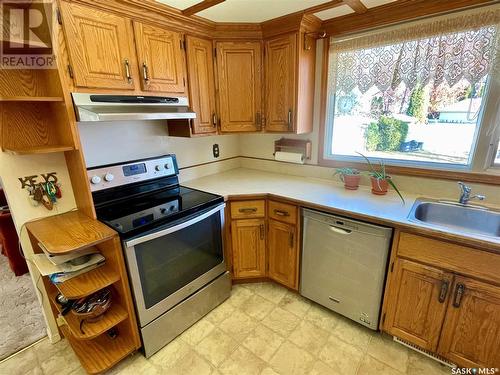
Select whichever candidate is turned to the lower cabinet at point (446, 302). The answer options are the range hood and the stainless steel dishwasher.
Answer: the range hood

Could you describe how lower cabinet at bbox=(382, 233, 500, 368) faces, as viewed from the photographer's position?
facing the viewer and to the left of the viewer

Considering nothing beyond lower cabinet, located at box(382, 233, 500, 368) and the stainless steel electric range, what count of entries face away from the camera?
0

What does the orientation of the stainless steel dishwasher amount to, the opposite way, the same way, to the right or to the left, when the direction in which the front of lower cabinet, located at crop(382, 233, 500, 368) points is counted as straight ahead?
the same way

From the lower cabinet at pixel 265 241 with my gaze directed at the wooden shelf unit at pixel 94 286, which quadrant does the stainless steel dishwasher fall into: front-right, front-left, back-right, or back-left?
back-left

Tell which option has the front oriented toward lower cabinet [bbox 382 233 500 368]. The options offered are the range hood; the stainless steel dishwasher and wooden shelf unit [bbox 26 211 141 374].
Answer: the range hood

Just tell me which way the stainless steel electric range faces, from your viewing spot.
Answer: facing the viewer and to the right of the viewer

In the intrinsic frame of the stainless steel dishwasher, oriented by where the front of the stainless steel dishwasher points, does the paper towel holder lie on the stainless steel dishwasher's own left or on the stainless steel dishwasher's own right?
on the stainless steel dishwasher's own right

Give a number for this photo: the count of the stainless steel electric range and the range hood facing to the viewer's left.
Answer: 0

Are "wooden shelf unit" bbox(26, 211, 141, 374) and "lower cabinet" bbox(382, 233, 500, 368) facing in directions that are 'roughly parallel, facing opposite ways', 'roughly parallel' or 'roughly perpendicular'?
roughly perpendicular

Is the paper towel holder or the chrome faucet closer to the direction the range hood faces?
the chrome faucet

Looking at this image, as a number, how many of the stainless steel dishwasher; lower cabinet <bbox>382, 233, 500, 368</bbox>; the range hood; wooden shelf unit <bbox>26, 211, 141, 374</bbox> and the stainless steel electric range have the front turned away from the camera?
0

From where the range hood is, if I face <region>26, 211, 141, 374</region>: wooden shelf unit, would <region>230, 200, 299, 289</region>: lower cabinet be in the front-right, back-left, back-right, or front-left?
back-left
